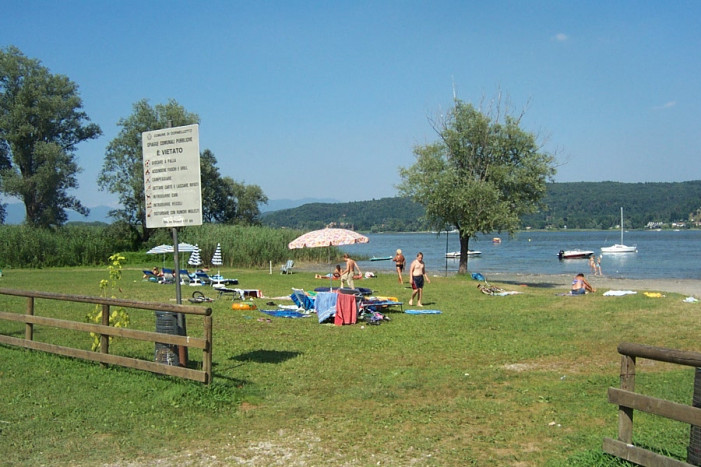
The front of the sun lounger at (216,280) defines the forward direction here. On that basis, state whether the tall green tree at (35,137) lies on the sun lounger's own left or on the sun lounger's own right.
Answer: on the sun lounger's own left

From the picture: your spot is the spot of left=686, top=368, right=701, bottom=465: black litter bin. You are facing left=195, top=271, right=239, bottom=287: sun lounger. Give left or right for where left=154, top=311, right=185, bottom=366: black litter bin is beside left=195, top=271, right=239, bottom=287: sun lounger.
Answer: left

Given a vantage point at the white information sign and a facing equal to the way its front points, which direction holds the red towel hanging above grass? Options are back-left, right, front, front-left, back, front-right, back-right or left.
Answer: back-left

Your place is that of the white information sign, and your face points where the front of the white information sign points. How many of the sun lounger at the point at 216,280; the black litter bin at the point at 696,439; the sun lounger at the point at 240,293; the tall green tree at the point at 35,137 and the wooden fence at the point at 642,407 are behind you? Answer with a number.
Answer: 3

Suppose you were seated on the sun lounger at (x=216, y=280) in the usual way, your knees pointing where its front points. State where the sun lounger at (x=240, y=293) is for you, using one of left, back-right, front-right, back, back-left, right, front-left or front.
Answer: right

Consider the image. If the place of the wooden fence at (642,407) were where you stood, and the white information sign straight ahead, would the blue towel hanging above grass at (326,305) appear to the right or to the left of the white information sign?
right

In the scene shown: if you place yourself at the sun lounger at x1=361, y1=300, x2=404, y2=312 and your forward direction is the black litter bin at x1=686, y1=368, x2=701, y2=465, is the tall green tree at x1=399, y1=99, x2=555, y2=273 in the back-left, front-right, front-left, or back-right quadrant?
back-left
